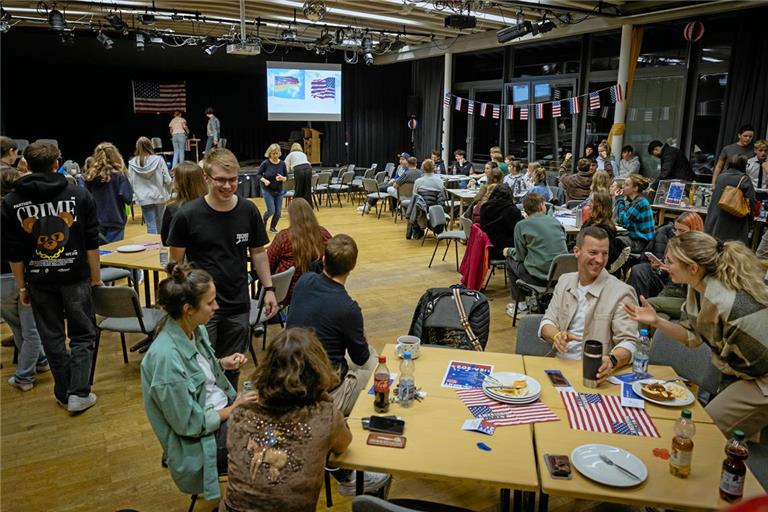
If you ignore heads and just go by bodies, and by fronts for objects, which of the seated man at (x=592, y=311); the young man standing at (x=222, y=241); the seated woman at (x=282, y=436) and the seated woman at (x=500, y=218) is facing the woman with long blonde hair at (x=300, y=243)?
the seated woman at (x=282, y=436)

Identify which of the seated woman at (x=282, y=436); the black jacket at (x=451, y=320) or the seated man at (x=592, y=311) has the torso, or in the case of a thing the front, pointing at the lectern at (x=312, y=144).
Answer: the seated woman

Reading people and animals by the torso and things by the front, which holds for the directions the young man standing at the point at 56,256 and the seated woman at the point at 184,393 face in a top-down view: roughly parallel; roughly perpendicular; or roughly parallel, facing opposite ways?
roughly perpendicular

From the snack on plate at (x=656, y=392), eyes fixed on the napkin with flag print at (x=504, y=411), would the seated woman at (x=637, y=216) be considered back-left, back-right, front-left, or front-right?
back-right

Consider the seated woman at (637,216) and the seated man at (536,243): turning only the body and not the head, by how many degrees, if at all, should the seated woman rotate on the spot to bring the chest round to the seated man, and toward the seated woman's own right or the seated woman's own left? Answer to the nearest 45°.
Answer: approximately 45° to the seated woman's own left

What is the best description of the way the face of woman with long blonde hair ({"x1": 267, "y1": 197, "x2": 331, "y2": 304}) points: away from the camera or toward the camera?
away from the camera

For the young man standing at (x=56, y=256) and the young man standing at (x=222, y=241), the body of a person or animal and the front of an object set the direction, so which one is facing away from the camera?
the young man standing at (x=56, y=256)

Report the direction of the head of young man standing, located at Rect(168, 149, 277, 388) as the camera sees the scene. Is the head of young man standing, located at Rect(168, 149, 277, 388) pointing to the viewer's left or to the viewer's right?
to the viewer's right

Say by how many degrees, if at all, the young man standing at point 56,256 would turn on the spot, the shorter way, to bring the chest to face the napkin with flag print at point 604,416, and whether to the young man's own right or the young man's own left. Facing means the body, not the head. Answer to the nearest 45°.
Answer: approximately 135° to the young man's own right

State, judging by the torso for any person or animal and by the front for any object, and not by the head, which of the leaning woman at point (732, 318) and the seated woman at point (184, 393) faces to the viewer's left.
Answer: the leaning woman at point (732, 318)

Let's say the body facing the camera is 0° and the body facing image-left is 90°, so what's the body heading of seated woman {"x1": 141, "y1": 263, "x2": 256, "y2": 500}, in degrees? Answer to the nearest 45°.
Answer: approximately 270°

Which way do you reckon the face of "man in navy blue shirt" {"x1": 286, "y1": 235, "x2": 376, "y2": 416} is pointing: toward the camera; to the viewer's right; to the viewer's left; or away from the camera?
away from the camera

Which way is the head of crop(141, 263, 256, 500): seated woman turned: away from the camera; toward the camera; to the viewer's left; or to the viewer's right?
to the viewer's right

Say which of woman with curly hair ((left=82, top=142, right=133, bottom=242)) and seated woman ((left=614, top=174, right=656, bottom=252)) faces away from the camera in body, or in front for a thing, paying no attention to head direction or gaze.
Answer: the woman with curly hair

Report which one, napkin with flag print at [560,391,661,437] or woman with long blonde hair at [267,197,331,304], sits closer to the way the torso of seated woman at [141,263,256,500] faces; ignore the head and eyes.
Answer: the napkin with flag print
